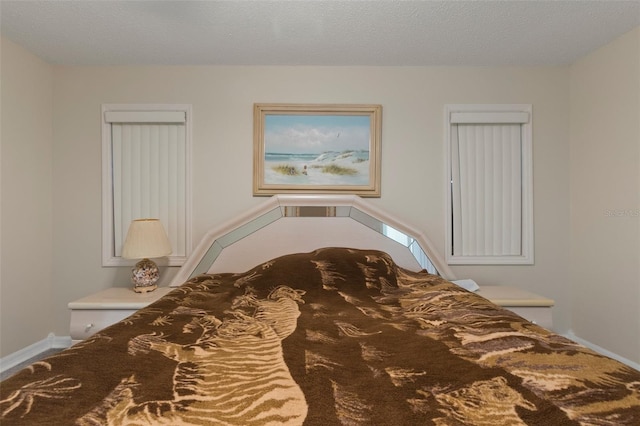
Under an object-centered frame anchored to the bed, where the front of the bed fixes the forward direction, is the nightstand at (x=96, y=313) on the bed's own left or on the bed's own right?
on the bed's own right

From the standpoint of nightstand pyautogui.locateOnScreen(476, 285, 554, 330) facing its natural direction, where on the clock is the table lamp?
The table lamp is roughly at 2 o'clock from the nightstand.

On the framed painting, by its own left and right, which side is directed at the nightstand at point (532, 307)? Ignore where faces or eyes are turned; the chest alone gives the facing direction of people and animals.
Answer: left

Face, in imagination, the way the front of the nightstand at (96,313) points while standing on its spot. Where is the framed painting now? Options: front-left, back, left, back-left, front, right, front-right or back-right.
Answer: left

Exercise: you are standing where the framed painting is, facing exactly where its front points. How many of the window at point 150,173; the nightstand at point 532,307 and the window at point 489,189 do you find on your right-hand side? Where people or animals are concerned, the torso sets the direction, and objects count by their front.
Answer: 1

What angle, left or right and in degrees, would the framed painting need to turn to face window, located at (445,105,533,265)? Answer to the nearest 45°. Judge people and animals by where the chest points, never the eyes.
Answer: approximately 90° to its left

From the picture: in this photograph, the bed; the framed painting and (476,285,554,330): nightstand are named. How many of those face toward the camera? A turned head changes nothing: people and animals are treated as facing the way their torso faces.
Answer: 3

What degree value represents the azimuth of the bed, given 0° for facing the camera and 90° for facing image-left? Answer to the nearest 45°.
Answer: approximately 0°

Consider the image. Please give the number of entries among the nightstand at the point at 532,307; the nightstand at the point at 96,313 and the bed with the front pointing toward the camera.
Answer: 3

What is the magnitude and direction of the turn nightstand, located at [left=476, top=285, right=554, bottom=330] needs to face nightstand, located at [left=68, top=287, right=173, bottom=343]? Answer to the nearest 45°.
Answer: approximately 45° to its right

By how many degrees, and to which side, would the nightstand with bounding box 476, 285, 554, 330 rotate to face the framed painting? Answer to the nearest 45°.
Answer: approximately 90° to its right

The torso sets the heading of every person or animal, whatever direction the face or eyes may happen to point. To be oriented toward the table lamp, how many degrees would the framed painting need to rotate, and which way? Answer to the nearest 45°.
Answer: approximately 90° to its right
